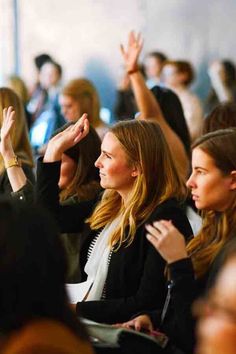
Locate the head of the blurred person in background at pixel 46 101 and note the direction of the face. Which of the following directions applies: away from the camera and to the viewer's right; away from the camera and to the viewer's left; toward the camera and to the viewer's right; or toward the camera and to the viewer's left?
toward the camera and to the viewer's left

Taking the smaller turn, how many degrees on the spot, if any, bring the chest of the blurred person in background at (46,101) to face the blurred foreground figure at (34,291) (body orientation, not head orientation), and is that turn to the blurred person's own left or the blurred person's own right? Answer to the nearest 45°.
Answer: approximately 45° to the blurred person's own left

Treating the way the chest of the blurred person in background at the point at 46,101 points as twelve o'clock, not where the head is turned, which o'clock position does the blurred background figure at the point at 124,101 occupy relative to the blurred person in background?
The blurred background figure is roughly at 8 o'clock from the blurred person in background.

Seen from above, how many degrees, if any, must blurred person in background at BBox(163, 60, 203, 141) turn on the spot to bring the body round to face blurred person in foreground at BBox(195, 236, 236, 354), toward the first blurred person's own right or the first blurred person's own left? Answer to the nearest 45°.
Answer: approximately 90° to the first blurred person's own left

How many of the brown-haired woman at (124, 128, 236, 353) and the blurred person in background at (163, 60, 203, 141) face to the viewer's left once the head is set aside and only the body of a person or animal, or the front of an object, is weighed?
2

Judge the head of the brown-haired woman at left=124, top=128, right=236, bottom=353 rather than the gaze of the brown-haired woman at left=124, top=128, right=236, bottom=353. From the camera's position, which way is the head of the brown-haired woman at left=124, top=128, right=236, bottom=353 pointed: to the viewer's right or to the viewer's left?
to the viewer's left

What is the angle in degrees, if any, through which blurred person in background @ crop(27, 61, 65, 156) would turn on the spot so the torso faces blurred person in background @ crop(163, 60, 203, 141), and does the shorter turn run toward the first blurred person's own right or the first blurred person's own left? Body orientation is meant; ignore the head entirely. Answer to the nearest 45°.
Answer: approximately 90° to the first blurred person's own left

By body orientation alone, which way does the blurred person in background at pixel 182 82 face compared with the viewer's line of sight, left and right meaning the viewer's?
facing to the left of the viewer

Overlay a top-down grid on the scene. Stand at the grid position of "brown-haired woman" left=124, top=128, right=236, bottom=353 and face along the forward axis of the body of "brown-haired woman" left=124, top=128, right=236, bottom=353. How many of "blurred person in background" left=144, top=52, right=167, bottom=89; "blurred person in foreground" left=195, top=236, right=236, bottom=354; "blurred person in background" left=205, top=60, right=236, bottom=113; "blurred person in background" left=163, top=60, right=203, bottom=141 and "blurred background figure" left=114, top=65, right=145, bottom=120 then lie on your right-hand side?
4

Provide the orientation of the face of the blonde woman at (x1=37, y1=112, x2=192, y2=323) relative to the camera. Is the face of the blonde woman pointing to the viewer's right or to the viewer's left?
to the viewer's left

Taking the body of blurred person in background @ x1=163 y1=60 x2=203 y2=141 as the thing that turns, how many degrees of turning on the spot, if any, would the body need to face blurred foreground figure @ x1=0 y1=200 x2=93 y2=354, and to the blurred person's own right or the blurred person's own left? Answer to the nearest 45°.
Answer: approximately 90° to the blurred person's own left

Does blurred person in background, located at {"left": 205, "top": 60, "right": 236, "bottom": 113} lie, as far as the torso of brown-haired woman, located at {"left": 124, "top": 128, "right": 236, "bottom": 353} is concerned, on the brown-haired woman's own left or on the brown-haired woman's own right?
on the brown-haired woman's own right

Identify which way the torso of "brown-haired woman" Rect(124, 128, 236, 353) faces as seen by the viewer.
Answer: to the viewer's left
